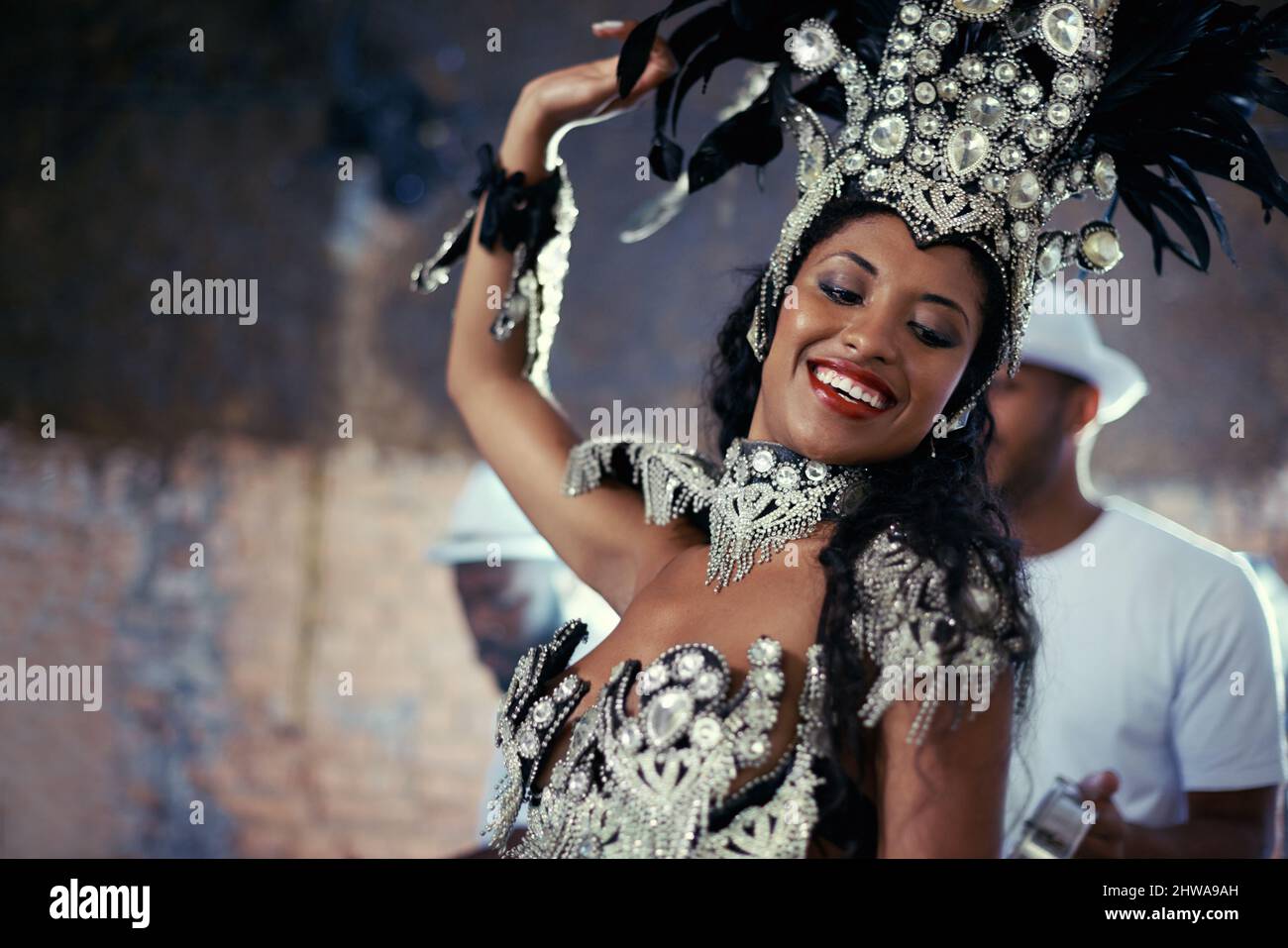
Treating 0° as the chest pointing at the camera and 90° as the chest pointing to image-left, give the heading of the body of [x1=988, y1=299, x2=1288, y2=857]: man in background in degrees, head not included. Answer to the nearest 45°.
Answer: approximately 45°

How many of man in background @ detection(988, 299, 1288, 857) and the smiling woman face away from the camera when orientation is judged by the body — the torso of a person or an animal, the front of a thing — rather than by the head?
0

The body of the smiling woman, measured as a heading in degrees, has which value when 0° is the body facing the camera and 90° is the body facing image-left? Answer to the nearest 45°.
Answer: approximately 45°

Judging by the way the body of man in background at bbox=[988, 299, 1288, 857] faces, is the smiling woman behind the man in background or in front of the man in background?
in front

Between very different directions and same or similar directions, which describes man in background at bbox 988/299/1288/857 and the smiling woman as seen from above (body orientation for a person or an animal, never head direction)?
same or similar directions

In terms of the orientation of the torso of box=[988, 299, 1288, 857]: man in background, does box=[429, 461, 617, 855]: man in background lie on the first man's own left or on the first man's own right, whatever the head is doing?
on the first man's own right
